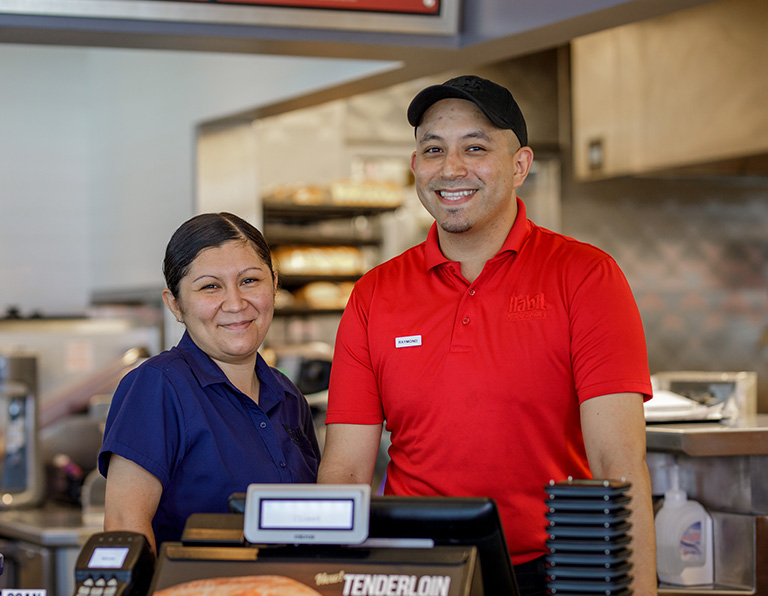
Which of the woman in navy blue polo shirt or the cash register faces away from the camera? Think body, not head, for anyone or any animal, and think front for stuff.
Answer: the cash register

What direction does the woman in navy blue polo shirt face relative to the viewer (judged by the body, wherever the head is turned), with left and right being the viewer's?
facing the viewer and to the right of the viewer

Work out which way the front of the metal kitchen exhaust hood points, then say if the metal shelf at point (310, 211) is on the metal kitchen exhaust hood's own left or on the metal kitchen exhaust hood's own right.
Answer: on the metal kitchen exhaust hood's own right

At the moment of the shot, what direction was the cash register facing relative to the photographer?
facing away from the viewer

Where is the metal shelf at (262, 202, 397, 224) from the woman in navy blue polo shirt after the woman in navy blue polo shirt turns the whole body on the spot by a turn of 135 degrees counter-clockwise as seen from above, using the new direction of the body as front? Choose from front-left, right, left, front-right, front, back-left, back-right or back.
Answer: front

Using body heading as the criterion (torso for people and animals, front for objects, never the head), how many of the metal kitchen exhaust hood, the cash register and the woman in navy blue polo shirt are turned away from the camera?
1

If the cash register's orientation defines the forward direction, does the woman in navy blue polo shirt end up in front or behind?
in front

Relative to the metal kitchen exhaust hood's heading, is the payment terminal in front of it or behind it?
in front

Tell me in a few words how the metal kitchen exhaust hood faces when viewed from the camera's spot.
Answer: facing the viewer and to the left of the viewer

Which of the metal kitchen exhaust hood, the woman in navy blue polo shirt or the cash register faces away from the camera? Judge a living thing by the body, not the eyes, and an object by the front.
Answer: the cash register

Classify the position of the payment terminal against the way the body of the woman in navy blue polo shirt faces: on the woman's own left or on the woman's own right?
on the woman's own right

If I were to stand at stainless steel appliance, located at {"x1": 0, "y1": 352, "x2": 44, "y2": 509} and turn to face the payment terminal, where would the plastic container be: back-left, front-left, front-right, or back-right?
front-left

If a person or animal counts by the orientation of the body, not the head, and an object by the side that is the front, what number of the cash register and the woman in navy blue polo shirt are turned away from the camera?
1

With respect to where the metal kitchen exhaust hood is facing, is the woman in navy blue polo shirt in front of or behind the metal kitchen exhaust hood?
in front
